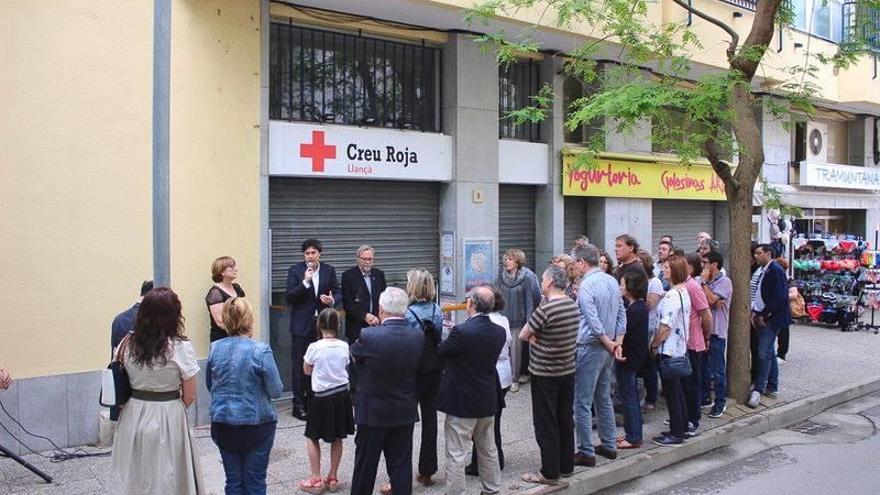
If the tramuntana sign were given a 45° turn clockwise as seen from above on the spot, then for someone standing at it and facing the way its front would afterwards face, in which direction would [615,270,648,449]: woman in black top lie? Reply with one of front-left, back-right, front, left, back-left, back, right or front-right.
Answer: front

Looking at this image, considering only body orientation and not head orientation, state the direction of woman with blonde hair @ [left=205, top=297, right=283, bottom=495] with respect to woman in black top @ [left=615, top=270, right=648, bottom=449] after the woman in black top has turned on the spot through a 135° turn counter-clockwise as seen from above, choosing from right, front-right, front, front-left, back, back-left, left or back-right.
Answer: right

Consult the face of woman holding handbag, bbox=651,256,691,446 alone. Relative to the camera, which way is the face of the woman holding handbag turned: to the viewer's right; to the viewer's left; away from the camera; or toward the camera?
to the viewer's left

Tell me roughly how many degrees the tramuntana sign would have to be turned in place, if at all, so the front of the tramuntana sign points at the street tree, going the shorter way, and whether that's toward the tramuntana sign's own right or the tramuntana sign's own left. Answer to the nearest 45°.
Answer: approximately 45° to the tramuntana sign's own right

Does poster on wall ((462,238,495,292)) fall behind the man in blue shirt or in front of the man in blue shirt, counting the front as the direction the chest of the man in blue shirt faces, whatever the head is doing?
in front

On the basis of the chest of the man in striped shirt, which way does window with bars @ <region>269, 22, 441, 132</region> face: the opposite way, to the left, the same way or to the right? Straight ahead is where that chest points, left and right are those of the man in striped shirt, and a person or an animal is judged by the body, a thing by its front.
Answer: the opposite way

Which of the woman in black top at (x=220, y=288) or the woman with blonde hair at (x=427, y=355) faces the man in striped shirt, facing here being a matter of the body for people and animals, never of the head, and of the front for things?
the woman in black top

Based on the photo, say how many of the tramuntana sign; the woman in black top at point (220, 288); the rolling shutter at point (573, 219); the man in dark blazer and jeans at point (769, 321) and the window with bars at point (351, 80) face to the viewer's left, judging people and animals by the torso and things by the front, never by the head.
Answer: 1

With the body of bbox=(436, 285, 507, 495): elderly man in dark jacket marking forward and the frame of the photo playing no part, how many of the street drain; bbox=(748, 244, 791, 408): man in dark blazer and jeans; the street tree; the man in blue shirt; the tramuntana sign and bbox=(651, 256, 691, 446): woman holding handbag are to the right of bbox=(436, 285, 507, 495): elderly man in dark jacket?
6

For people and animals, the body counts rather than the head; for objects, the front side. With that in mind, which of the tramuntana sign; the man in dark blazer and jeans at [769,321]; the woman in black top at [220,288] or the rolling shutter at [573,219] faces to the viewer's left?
the man in dark blazer and jeans

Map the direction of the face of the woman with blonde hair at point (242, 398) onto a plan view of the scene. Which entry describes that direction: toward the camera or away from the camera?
away from the camera

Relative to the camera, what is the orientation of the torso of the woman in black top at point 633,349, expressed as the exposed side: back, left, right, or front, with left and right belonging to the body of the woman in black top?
left

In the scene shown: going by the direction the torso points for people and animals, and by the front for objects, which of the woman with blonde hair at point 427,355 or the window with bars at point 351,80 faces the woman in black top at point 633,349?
the window with bars

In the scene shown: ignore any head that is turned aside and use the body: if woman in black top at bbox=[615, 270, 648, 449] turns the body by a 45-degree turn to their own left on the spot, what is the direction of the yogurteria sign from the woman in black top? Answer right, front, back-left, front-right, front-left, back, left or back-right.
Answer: back-right

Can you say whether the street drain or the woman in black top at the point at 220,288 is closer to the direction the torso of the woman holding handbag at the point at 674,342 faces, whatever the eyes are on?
the woman in black top

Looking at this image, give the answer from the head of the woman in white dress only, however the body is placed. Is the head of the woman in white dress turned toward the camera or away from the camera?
away from the camera

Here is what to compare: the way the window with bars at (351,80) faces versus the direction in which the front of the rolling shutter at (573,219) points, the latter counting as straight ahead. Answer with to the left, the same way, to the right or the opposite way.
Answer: the same way
